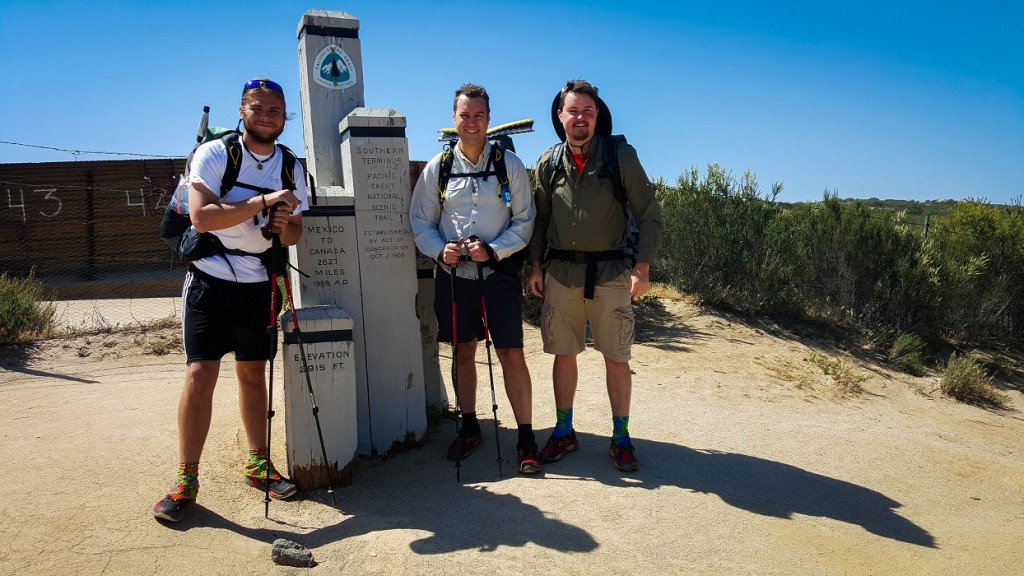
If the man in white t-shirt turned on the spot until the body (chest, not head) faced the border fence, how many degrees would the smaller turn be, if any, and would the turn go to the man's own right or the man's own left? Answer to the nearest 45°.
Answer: approximately 135° to the man's own left

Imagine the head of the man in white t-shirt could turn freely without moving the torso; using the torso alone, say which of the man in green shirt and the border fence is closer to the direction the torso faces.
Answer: the man in green shirt

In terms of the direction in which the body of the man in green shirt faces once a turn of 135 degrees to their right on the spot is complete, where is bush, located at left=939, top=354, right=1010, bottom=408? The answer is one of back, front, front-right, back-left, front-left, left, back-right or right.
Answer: right

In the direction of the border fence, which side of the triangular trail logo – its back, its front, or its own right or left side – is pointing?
back

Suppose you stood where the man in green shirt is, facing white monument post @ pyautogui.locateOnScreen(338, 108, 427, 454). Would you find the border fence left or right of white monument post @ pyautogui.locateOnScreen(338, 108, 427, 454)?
right

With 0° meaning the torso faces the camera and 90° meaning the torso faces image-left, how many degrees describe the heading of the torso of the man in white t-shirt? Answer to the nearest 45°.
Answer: approximately 315°

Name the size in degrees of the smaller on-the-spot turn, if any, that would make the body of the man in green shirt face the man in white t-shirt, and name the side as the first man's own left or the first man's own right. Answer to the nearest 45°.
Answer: approximately 45° to the first man's own right

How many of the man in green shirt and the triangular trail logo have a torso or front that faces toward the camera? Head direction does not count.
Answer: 2

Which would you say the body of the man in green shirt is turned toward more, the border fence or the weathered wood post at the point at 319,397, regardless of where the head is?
the weathered wood post
